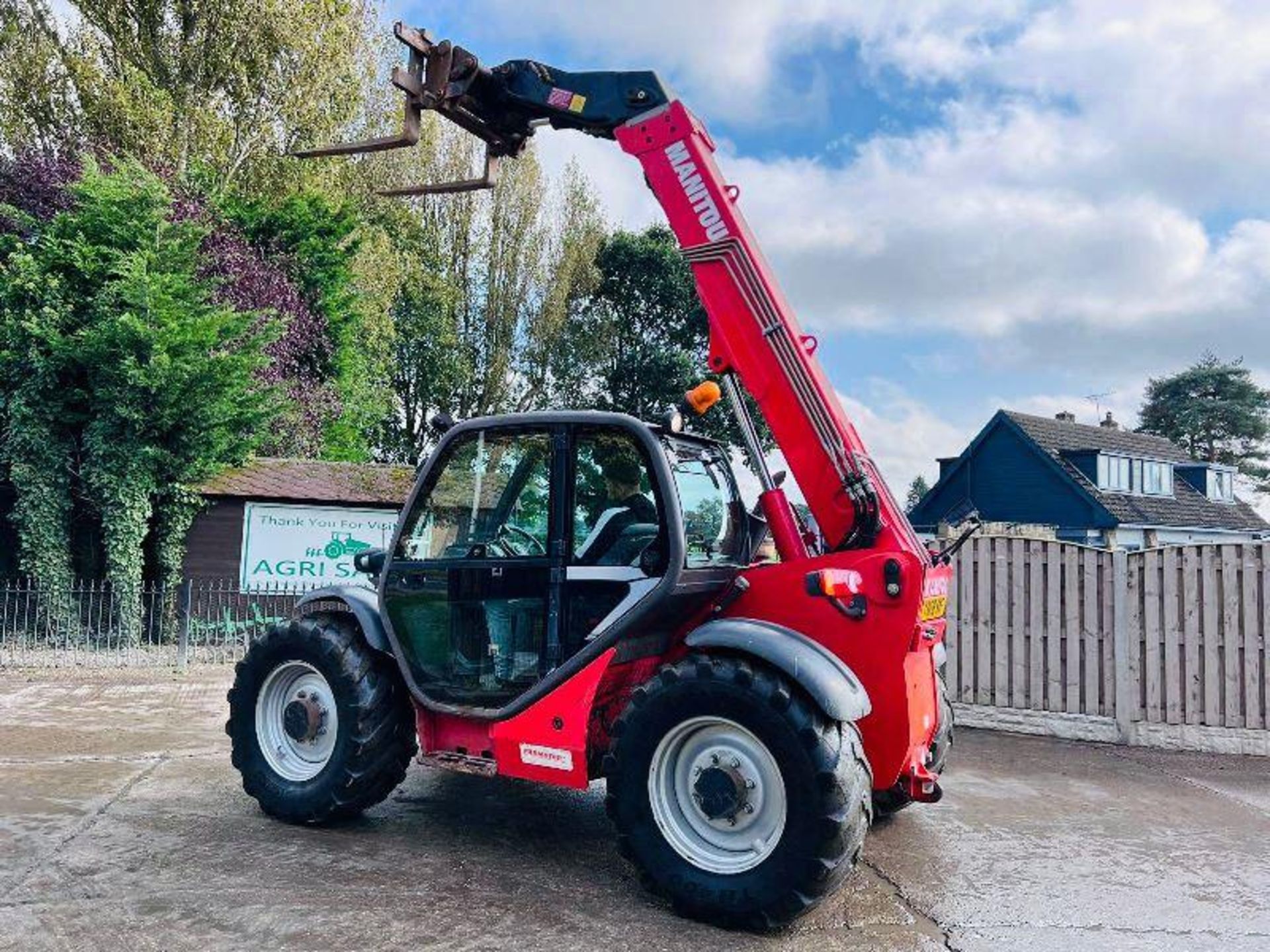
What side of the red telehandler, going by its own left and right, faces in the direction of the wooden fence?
right

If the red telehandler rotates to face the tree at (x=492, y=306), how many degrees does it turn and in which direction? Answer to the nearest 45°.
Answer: approximately 45° to its right

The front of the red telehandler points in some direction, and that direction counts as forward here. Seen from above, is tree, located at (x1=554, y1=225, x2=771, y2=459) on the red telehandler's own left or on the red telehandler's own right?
on the red telehandler's own right

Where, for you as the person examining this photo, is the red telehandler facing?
facing away from the viewer and to the left of the viewer

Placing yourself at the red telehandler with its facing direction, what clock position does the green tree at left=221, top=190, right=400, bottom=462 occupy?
The green tree is roughly at 1 o'clock from the red telehandler.

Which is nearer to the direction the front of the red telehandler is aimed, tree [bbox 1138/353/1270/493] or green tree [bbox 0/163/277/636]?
the green tree

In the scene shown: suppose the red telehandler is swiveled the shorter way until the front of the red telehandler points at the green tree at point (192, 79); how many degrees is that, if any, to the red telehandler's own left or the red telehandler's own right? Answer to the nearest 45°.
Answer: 0° — it already faces it

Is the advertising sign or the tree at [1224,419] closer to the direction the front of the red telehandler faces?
the advertising sign

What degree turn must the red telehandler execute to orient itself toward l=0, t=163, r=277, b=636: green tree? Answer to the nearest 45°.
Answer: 0° — it already faces it
